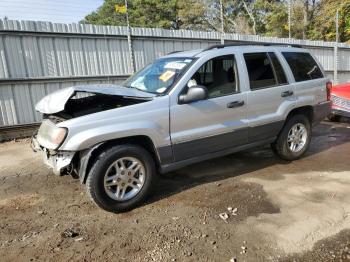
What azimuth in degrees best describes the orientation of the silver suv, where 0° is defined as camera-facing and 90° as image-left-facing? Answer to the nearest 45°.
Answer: approximately 45°

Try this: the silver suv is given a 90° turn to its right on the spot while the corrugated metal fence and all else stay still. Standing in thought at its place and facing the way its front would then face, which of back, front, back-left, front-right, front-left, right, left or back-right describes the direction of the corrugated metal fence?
front

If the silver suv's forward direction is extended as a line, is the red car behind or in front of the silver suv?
behind
